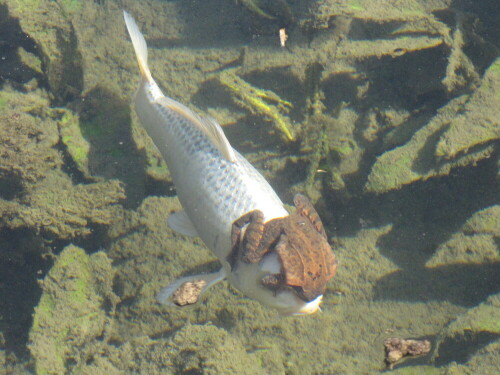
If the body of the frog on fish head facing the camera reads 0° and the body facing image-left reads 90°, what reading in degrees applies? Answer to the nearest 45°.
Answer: approximately 0°

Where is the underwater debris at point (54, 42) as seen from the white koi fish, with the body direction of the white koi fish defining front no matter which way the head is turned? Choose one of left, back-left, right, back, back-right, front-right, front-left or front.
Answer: back

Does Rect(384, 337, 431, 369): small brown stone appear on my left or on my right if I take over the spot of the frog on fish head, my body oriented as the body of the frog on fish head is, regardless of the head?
on my left

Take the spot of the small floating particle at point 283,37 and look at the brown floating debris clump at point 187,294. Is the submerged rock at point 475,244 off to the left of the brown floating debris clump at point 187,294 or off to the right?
left

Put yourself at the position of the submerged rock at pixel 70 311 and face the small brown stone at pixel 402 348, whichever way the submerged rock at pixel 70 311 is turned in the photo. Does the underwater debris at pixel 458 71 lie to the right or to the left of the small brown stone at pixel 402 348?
left

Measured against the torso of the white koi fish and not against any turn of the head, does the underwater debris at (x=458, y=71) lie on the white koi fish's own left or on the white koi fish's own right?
on the white koi fish's own left
